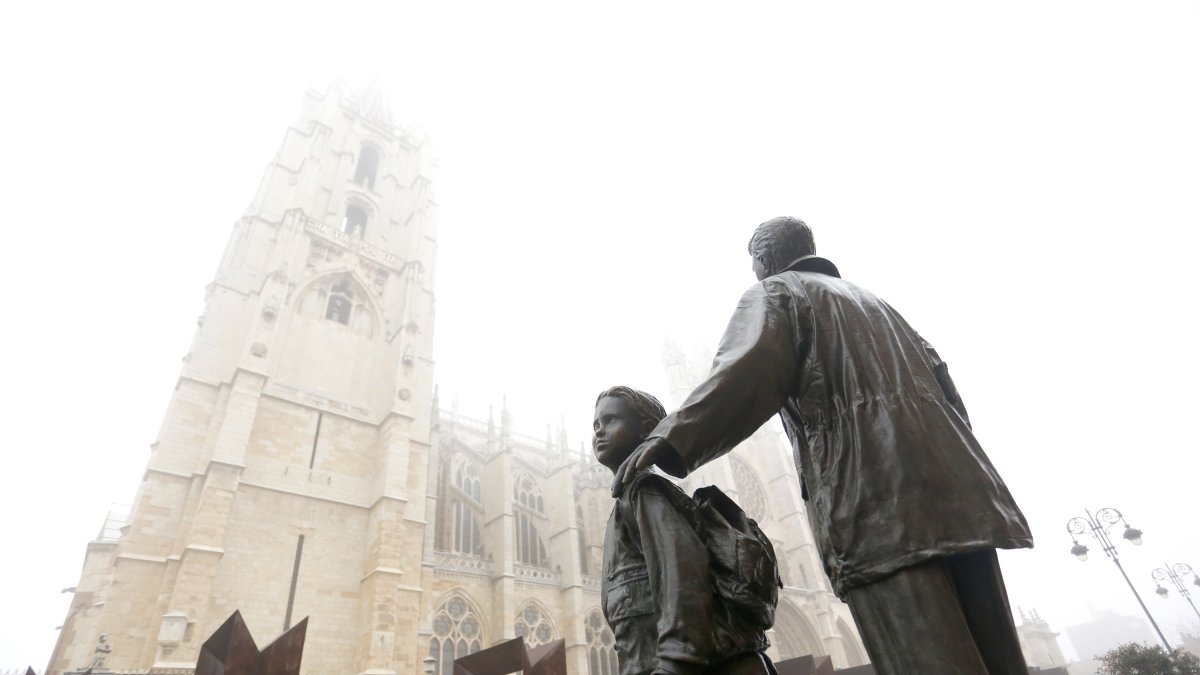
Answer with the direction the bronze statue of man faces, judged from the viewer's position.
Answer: facing away from the viewer and to the left of the viewer

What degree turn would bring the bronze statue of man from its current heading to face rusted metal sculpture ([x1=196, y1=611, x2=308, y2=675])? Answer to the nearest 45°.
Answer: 0° — it already faces it

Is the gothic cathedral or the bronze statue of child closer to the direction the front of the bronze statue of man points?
the gothic cathedral

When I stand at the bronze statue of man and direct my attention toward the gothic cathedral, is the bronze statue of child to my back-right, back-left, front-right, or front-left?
front-left

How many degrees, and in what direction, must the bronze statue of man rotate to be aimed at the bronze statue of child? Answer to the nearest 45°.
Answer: approximately 45° to its left

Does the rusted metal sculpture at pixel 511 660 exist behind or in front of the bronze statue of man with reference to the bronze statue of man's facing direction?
in front

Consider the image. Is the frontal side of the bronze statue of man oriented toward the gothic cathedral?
yes
